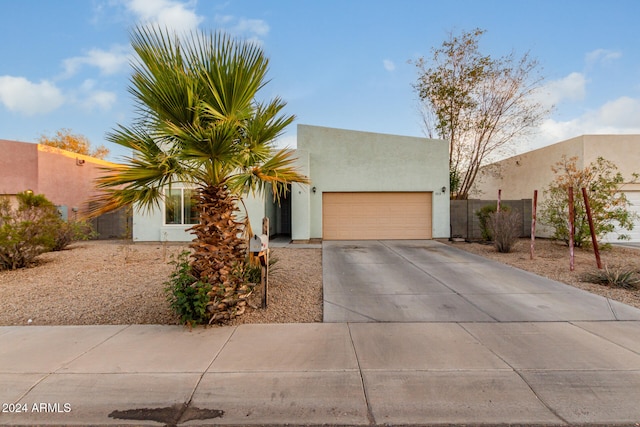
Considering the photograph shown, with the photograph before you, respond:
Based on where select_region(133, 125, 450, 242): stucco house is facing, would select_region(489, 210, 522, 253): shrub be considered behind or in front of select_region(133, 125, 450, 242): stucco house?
in front

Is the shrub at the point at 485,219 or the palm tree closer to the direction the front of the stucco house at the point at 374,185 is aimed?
the palm tree

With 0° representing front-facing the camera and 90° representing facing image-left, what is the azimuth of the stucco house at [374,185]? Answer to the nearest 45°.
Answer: approximately 0°

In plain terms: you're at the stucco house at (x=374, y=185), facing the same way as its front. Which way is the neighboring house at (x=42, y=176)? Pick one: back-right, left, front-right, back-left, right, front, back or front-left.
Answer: right

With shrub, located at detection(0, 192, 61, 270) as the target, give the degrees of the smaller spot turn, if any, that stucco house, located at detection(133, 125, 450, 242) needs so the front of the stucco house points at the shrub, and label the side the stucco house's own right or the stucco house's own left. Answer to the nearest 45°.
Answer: approximately 45° to the stucco house's own right

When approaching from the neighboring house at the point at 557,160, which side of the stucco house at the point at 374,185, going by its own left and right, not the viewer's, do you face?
left

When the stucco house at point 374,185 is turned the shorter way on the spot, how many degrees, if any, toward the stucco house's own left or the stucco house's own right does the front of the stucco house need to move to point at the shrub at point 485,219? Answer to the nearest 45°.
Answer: approximately 90° to the stucco house's own left

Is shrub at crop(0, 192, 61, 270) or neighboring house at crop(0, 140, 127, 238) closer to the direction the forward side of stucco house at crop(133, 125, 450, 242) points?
the shrub

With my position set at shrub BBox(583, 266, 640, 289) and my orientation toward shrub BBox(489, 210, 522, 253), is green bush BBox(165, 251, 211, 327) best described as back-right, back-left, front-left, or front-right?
back-left

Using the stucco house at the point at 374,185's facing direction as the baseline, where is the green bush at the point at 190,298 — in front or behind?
in front
